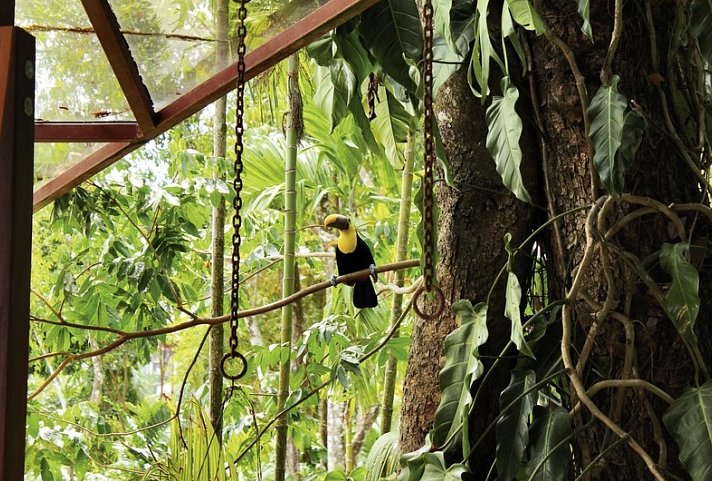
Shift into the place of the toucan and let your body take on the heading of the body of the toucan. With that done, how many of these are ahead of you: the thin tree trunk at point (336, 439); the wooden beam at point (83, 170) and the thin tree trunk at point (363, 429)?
1

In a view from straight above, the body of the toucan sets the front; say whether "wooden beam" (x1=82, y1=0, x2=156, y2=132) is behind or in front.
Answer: in front

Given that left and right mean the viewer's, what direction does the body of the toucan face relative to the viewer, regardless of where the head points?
facing the viewer and to the left of the viewer

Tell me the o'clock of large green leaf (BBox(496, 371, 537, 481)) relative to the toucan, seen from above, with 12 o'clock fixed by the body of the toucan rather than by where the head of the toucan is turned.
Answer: The large green leaf is roughly at 10 o'clock from the toucan.

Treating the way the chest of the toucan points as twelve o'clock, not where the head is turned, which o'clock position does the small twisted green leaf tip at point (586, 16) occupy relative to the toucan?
The small twisted green leaf tip is roughly at 10 o'clock from the toucan.

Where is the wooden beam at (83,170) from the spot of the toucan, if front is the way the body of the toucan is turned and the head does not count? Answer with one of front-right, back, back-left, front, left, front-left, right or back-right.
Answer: front

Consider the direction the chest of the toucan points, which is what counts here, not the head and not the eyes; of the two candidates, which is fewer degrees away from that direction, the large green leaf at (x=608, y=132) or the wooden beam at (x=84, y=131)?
the wooden beam

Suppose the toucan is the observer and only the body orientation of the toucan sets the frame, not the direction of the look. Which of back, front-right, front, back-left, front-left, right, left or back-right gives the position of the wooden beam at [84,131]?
front

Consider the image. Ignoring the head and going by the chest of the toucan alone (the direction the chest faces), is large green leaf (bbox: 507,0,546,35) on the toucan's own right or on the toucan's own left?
on the toucan's own left

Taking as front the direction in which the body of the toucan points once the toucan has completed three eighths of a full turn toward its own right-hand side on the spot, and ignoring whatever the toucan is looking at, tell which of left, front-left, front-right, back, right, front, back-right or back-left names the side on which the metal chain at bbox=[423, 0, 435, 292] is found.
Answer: back
